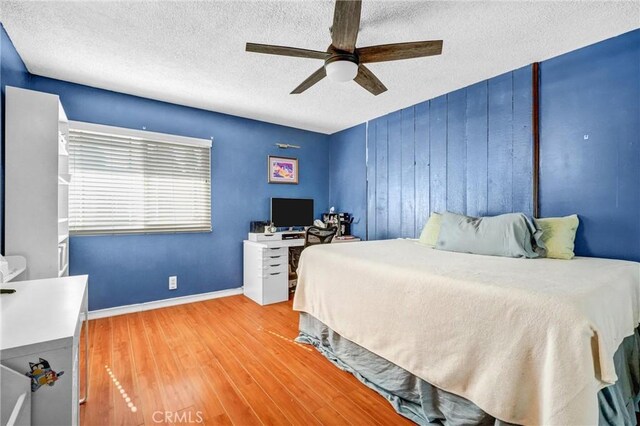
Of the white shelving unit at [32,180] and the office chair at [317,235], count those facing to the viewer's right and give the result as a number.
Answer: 1

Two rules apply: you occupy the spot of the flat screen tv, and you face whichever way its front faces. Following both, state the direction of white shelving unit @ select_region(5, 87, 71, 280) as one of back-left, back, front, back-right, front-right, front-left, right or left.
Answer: right

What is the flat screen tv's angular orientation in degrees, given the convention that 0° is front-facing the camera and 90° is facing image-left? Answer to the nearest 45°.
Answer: approximately 315°

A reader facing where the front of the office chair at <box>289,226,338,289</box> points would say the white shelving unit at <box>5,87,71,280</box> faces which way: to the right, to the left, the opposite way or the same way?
to the right

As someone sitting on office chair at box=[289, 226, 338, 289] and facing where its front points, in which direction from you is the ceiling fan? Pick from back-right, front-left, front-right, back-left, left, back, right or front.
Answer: back-left

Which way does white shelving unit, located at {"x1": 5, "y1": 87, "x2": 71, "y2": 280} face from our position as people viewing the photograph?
facing to the right of the viewer

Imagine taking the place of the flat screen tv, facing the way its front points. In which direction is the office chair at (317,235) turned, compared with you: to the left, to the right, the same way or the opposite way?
the opposite way

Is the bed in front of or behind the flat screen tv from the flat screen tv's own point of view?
in front

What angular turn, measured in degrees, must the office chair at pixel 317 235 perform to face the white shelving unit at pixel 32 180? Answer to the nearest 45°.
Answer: approximately 90° to its left

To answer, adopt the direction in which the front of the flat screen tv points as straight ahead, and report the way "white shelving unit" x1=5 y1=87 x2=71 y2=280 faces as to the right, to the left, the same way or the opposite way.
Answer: to the left
